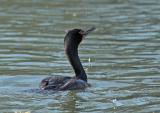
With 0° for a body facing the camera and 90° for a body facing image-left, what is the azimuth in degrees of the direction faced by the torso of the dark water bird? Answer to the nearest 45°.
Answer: approximately 270°
